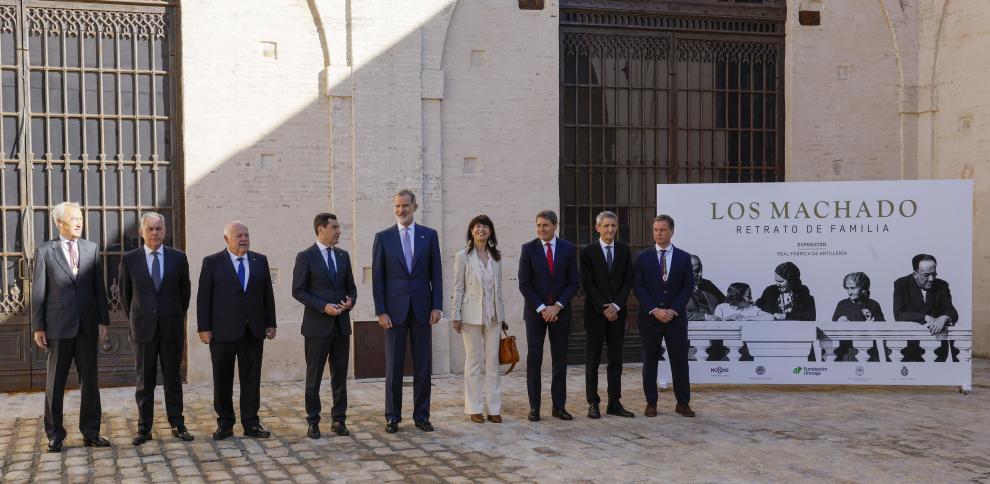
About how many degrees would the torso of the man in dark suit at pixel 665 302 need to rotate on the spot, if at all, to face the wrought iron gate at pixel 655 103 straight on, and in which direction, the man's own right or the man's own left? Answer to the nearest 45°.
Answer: approximately 180°

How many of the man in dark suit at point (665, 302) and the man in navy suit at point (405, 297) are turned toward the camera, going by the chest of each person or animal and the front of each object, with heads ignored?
2

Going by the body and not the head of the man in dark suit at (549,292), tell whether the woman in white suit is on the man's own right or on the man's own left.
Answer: on the man's own right

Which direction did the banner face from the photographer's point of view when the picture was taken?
facing the viewer

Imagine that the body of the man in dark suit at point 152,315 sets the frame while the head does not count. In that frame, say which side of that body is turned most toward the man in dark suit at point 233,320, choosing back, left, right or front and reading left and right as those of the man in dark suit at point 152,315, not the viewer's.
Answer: left

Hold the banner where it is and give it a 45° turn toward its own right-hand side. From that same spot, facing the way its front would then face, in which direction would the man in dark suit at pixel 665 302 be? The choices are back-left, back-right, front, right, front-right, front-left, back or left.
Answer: front

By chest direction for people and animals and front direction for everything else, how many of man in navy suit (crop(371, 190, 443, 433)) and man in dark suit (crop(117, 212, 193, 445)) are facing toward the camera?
2

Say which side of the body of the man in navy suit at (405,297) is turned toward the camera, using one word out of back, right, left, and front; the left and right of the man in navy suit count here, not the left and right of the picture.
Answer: front

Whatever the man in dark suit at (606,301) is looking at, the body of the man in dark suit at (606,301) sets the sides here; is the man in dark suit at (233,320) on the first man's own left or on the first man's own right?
on the first man's own right

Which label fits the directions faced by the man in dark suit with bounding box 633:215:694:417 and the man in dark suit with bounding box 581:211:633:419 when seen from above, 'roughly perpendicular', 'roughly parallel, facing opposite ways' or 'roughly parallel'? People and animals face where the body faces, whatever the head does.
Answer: roughly parallel

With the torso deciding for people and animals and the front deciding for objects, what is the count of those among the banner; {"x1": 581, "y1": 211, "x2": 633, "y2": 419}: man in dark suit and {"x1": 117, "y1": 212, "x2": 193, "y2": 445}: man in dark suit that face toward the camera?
3

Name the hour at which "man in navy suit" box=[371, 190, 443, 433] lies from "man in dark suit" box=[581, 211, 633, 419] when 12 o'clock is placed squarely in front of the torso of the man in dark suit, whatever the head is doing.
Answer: The man in navy suit is roughly at 2 o'clock from the man in dark suit.

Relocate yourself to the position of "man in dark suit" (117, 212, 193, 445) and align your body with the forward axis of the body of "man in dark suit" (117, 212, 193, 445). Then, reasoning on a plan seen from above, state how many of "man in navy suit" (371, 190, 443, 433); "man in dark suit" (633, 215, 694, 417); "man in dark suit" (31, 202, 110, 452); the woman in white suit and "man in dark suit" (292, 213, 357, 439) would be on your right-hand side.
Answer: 1

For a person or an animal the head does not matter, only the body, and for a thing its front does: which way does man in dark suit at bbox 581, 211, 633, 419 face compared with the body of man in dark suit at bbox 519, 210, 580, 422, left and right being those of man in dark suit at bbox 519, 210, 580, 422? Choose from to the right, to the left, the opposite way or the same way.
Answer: the same way

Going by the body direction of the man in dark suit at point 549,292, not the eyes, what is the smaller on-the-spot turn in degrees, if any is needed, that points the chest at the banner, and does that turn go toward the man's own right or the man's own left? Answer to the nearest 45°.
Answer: approximately 135° to the man's own left

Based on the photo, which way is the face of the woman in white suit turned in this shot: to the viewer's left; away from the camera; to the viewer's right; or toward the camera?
toward the camera
